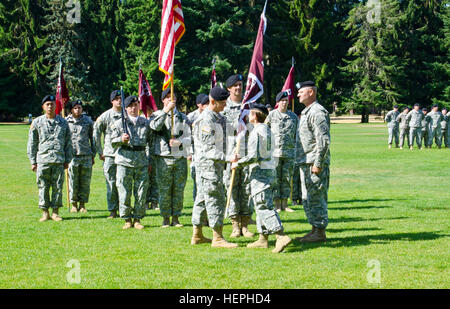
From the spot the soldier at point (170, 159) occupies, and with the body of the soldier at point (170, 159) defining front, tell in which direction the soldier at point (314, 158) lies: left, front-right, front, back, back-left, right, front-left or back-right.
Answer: front-left

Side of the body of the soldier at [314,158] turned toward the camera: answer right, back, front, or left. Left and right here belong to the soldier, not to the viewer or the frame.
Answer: left

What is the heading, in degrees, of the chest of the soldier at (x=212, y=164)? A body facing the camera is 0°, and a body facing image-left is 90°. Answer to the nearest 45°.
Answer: approximately 270°

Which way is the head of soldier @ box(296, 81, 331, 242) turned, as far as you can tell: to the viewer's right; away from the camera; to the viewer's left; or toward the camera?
to the viewer's left

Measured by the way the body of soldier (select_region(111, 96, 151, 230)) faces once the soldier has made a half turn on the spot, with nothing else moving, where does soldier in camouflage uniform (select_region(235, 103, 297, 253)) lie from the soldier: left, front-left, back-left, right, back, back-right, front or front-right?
back-right

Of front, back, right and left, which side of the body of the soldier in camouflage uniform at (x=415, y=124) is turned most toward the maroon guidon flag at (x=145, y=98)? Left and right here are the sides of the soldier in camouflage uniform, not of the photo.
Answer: front

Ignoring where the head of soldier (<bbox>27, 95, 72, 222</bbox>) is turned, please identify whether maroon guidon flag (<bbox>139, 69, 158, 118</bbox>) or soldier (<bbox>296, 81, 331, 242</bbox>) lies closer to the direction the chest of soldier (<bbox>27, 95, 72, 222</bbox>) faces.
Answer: the soldier
